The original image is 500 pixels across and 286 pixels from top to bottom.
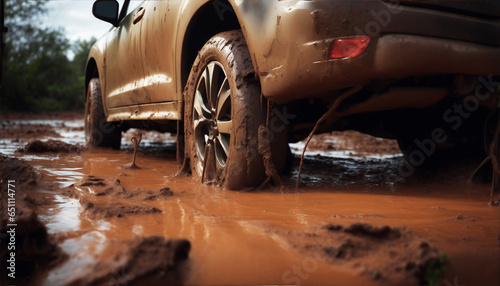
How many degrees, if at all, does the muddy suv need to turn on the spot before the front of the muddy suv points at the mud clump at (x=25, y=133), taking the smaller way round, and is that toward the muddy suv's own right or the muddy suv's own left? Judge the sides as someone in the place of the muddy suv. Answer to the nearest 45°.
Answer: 0° — it already faces it

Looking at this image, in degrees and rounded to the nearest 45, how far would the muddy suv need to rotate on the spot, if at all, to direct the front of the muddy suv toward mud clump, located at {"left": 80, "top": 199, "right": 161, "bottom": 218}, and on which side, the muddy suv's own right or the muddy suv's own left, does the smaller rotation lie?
approximately 90° to the muddy suv's own left

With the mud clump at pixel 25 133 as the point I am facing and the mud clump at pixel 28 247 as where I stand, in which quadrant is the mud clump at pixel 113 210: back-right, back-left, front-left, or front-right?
front-right

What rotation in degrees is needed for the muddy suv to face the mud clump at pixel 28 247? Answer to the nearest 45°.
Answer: approximately 90° to its left

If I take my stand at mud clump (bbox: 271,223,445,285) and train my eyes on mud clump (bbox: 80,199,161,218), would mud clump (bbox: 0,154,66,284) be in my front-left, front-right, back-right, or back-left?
front-left

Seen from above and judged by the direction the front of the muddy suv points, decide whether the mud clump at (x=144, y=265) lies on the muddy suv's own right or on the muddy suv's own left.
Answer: on the muddy suv's own left

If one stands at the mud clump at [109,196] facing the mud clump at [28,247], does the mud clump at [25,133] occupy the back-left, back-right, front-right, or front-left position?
back-right

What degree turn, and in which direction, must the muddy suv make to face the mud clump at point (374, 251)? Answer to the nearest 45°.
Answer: approximately 135° to its left

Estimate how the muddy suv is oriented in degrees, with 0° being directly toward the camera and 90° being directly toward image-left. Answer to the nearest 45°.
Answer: approximately 135°
